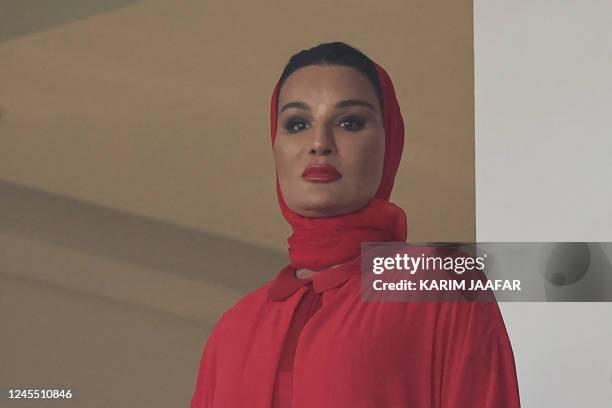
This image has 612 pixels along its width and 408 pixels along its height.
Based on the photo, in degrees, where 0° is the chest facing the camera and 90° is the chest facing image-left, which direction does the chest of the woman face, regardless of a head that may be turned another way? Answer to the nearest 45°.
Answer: approximately 45°
